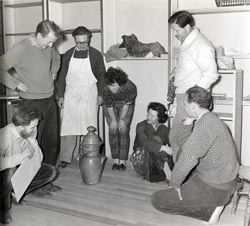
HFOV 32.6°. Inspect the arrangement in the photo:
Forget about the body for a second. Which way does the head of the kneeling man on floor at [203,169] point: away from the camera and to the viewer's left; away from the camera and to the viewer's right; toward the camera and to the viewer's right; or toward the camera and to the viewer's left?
away from the camera and to the viewer's left

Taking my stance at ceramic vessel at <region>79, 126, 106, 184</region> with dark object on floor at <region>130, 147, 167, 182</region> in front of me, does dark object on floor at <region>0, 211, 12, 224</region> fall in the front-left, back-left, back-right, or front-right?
back-right

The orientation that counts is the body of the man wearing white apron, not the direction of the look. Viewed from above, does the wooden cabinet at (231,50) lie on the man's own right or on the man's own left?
on the man's own left

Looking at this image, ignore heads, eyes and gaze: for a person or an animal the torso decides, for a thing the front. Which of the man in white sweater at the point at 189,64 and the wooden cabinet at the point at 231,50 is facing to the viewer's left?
the man in white sweater

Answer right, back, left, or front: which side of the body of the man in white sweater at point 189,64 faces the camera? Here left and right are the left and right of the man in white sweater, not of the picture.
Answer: left

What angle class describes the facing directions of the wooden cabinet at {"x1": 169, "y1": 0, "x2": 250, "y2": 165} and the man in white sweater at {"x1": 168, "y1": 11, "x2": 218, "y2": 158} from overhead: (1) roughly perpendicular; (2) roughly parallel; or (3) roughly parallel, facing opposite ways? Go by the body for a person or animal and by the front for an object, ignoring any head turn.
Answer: roughly perpendicular
